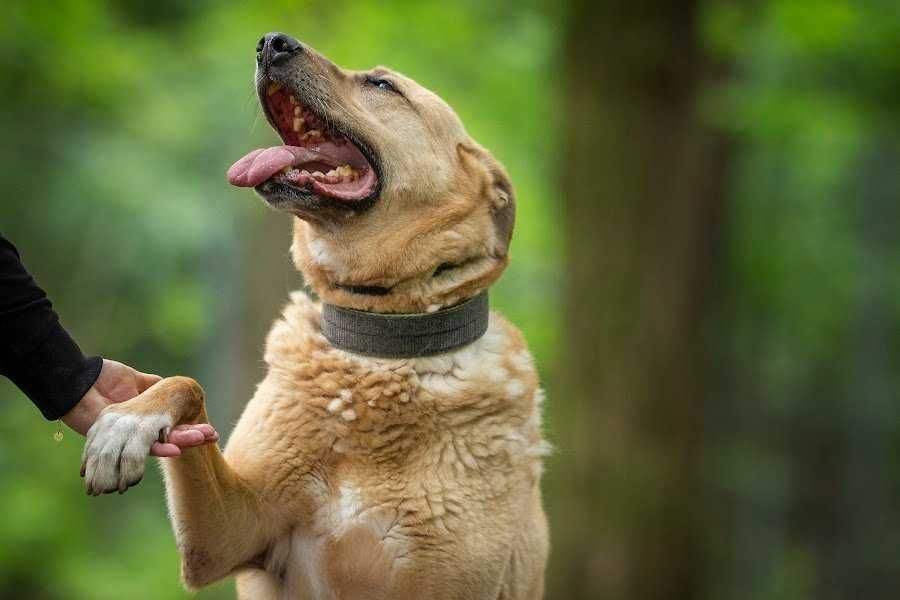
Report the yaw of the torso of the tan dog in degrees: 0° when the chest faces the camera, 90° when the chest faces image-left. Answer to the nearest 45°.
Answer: approximately 45°

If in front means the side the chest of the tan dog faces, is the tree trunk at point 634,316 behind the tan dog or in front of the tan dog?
behind
